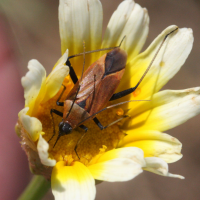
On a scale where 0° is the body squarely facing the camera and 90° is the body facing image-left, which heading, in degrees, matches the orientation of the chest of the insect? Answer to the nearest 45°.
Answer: approximately 45°
